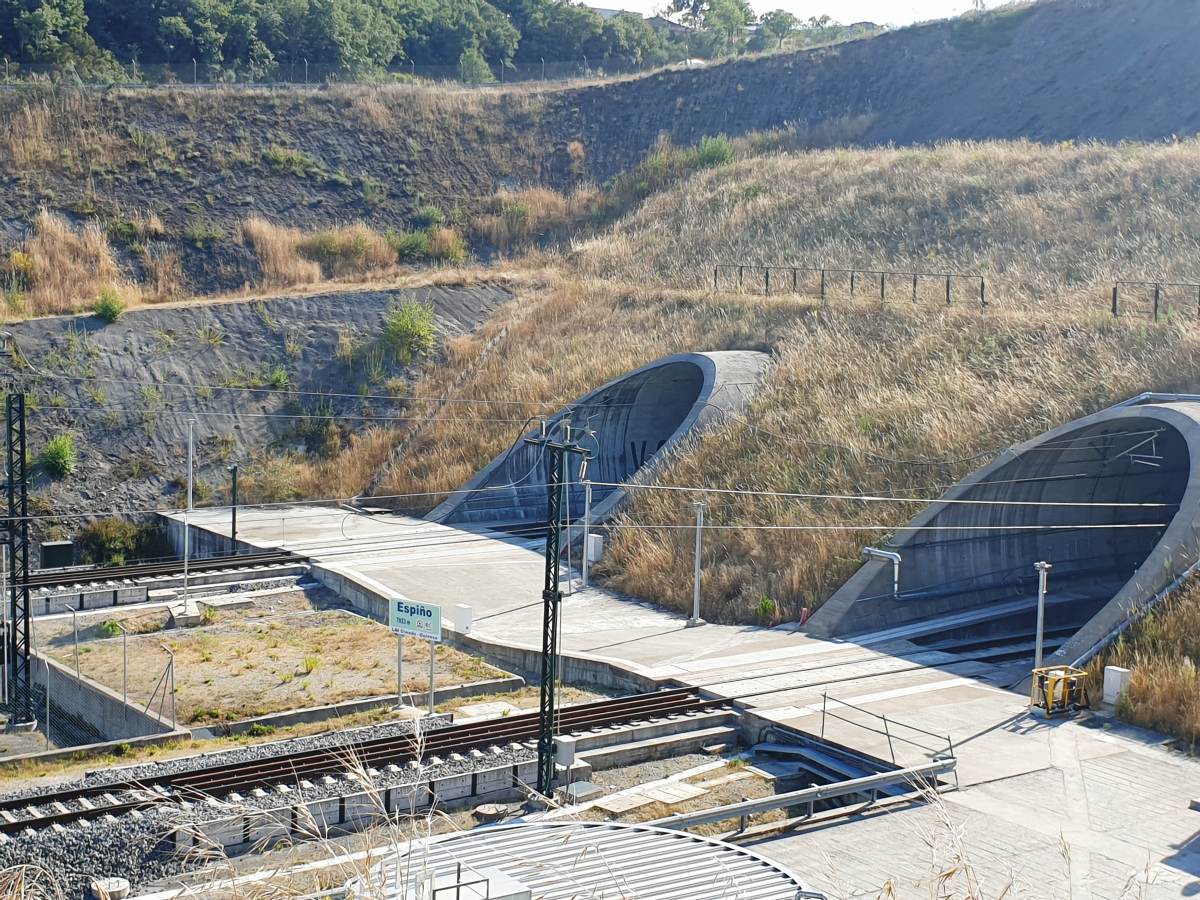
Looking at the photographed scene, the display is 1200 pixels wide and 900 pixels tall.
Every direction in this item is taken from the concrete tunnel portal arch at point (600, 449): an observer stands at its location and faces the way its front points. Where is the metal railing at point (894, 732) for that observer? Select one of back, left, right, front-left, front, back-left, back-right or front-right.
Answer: front-left

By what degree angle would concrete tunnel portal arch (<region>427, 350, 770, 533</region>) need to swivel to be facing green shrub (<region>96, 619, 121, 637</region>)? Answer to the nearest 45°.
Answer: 0° — it already faces it

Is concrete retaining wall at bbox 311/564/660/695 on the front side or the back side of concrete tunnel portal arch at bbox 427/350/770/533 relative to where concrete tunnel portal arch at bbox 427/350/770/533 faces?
on the front side

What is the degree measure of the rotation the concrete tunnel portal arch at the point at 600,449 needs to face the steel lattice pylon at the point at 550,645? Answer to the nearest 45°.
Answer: approximately 45° to its left

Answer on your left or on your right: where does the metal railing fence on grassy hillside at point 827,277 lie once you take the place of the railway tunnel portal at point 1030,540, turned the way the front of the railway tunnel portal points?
on your right

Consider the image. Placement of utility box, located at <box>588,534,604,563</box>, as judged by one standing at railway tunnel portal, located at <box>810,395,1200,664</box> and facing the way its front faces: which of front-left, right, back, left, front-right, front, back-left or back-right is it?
front-right

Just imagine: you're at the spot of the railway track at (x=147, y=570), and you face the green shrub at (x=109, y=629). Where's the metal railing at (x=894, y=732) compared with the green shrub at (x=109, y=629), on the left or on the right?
left

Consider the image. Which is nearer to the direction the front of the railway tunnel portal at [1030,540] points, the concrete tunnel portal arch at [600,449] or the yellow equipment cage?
the yellow equipment cage

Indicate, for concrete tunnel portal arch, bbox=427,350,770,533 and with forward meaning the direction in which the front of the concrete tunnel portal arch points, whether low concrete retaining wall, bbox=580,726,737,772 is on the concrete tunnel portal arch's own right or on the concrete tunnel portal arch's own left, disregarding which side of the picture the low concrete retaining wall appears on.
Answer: on the concrete tunnel portal arch's own left

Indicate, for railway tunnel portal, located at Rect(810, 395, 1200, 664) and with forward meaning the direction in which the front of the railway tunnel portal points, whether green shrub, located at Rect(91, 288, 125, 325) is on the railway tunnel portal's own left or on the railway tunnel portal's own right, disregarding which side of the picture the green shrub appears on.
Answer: on the railway tunnel portal's own right

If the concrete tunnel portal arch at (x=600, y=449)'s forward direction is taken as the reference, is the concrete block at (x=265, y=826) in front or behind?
in front

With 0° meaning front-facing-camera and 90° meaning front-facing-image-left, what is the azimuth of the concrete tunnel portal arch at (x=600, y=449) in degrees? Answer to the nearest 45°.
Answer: approximately 45°

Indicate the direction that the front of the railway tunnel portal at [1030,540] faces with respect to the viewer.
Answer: facing the viewer and to the left of the viewer

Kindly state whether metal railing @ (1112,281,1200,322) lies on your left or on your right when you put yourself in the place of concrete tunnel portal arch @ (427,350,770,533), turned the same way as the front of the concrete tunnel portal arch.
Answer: on your left

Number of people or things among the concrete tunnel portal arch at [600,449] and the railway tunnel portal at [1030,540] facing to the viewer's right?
0
